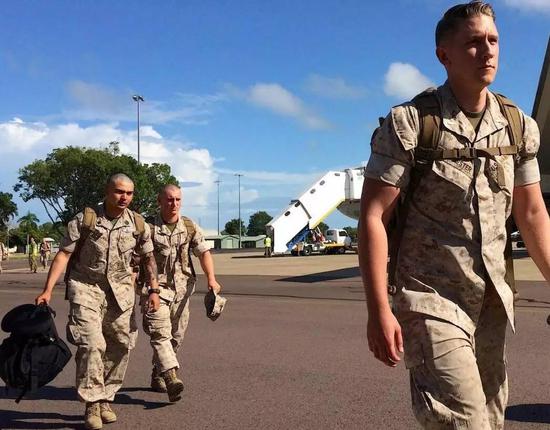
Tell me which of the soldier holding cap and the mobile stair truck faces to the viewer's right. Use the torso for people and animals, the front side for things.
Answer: the mobile stair truck

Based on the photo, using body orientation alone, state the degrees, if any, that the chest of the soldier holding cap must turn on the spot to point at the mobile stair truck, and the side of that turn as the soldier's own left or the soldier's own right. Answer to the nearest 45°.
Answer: approximately 180°

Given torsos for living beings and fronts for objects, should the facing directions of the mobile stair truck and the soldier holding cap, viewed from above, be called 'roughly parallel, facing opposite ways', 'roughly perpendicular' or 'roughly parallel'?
roughly perpendicular

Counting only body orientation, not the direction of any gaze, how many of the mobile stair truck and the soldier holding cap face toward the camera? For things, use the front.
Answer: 1

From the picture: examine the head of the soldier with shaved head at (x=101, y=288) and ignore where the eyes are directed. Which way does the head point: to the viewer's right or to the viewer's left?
to the viewer's right

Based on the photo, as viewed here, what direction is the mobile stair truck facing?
to the viewer's right

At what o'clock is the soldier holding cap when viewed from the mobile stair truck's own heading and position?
The soldier holding cap is roughly at 3 o'clock from the mobile stair truck.
